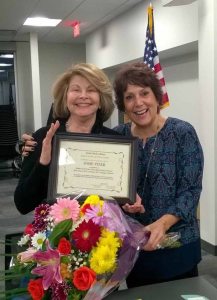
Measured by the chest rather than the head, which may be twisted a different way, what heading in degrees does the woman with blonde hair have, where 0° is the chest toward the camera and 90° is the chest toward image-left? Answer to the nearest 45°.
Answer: approximately 0°

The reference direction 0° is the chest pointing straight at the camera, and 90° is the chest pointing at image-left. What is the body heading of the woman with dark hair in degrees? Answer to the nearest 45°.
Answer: approximately 45°

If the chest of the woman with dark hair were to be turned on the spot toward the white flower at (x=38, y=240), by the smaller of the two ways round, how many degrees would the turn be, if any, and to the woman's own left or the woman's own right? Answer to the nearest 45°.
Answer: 0° — they already face it

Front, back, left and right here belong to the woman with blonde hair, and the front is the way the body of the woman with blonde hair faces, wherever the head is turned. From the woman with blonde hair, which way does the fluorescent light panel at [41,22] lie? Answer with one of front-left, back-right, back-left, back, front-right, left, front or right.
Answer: back

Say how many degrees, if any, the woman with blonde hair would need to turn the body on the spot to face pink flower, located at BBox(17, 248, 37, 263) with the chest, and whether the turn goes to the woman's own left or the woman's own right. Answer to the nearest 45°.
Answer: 0° — they already face it

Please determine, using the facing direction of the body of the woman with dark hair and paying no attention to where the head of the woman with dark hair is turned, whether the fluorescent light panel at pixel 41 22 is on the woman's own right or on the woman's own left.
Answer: on the woman's own right

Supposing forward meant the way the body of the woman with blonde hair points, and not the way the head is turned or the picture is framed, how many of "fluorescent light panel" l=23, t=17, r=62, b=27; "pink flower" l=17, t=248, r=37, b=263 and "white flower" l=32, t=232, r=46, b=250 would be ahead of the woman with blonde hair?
2
